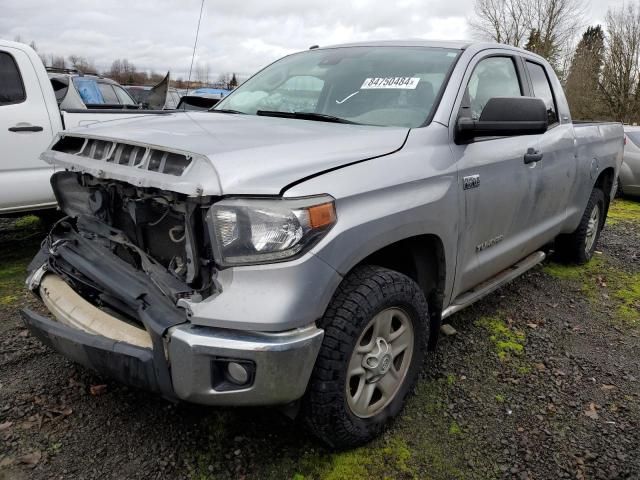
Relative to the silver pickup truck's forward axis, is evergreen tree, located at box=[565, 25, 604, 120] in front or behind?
behind

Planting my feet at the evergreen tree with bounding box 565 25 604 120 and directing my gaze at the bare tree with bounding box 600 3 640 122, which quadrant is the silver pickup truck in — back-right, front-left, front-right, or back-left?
back-right

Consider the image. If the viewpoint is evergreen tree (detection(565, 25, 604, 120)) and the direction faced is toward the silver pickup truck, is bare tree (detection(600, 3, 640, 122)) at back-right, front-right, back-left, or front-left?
back-left

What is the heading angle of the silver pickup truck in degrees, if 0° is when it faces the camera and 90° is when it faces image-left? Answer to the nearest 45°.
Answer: approximately 45°

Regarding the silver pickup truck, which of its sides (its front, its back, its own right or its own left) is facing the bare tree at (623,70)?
back
